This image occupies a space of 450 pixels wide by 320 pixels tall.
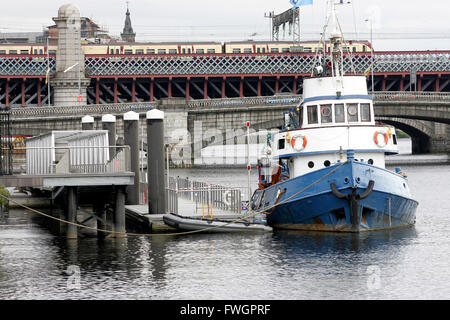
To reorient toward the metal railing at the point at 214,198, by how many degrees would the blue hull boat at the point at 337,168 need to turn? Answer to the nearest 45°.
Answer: approximately 90° to its right

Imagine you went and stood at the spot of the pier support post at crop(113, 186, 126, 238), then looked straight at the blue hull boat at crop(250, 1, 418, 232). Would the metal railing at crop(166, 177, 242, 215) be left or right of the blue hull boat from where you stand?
left

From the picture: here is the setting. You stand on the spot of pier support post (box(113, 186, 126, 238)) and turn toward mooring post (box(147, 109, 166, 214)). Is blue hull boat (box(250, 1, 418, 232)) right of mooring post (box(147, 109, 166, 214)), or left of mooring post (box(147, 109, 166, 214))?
right
